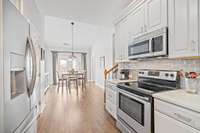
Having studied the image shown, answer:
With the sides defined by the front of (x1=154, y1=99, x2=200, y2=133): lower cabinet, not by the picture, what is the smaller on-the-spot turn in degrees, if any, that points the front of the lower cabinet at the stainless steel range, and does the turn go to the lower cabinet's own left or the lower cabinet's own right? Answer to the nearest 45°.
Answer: approximately 90° to the lower cabinet's own right

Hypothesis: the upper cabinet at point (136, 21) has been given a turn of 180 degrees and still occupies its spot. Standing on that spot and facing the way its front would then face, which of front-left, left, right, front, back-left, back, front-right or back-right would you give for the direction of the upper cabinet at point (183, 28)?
right

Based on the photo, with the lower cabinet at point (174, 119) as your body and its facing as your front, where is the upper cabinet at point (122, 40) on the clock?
The upper cabinet is roughly at 3 o'clock from the lower cabinet.

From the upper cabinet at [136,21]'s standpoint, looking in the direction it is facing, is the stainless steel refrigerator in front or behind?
in front

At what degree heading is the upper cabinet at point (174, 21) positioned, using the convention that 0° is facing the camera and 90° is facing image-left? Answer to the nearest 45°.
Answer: approximately 45°

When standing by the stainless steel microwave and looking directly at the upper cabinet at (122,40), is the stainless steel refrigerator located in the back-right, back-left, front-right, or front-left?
back-left

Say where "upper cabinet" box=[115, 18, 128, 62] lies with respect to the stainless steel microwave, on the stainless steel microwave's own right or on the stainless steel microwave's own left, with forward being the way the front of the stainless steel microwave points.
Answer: on the stainless steel microwave's own right
